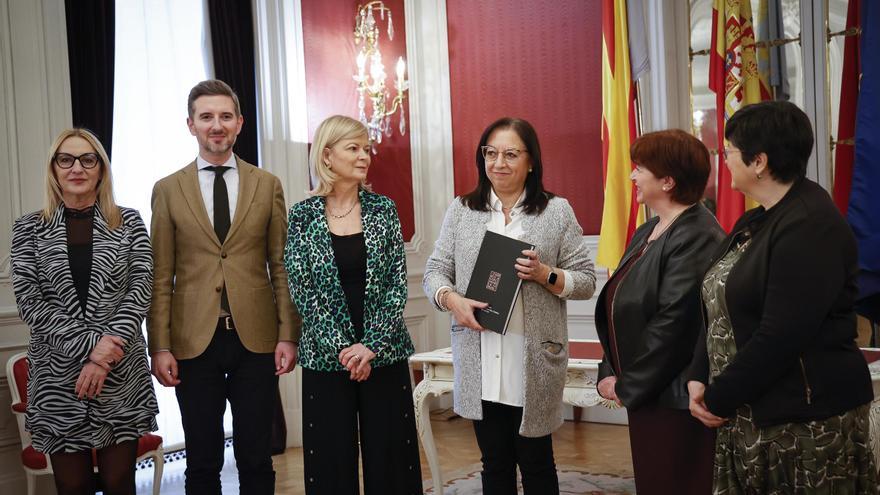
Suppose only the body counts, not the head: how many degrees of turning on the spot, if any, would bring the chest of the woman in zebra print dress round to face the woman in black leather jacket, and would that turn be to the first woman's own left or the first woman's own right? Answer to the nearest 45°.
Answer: approximately 45° to the first woman's own left

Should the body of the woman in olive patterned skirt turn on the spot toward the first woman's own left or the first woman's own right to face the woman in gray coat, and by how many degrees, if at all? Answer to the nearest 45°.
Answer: approximately 45° to the first woman's own right

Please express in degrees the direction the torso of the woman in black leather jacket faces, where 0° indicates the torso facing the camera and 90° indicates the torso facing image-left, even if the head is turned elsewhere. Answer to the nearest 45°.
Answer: approximately 90°

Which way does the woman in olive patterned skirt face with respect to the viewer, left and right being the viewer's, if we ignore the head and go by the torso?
facing to the left of the viewer

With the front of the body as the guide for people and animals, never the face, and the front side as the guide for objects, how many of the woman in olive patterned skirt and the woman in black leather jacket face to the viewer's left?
2

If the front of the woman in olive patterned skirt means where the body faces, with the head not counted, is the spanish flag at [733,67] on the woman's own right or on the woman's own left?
on the woman's own right

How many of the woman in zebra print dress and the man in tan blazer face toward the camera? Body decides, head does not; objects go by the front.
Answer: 2

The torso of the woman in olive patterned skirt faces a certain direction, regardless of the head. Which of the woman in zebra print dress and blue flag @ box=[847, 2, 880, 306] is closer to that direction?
the woman in zebra print dress

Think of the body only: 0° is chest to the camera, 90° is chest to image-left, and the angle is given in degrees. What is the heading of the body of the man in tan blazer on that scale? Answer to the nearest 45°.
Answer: approximately 0°
